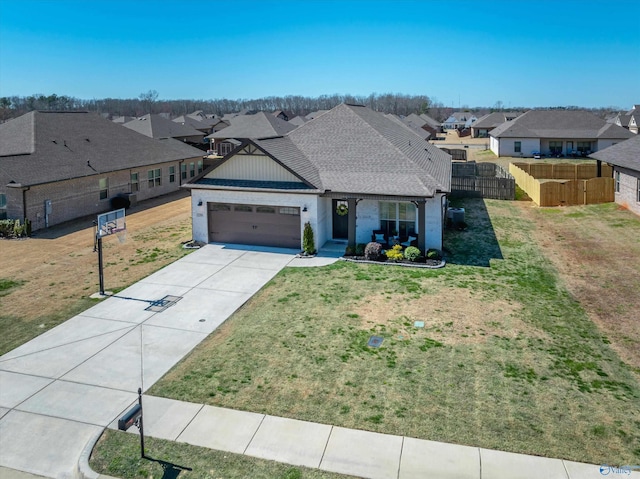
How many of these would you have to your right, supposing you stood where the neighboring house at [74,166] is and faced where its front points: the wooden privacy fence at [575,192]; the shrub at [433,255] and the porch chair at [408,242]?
0

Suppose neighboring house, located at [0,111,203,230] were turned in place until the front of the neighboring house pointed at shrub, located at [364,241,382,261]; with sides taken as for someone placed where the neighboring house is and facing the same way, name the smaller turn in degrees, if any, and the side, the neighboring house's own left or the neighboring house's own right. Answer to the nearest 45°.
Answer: approximately 90° to the neighboring house's own left

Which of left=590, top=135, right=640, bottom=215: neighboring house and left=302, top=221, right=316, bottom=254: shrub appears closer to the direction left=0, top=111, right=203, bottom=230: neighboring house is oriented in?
the shrub

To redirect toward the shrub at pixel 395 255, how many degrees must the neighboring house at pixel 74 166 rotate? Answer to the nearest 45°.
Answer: approximately 90° to its left

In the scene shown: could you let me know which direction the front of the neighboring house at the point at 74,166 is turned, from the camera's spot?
facing the viewer and to the left of the viewer

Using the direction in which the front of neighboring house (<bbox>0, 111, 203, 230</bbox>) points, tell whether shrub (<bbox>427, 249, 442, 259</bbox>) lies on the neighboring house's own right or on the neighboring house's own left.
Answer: on the neighboring house's own left

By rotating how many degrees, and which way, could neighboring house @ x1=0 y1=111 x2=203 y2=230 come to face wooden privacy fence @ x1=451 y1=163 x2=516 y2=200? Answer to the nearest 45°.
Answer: approximately 135° to its left

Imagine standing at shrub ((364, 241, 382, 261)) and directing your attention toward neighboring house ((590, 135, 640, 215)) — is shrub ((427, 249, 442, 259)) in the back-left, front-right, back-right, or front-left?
front-right

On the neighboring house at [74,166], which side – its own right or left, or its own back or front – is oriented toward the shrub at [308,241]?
left

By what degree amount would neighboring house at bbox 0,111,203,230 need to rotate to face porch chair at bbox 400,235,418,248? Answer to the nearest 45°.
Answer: approximately 90° to its left

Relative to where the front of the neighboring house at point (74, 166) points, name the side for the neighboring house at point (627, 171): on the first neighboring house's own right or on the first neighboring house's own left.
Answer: on the first neighboring house's own left
